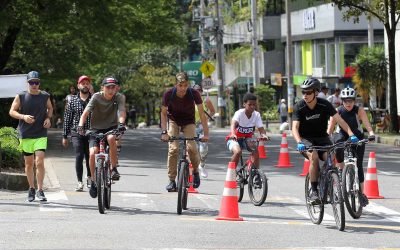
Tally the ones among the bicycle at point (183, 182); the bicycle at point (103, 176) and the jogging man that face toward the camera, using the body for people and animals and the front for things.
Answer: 3

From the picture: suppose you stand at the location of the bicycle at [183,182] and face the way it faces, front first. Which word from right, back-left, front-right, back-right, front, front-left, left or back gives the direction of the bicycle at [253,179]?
back-left

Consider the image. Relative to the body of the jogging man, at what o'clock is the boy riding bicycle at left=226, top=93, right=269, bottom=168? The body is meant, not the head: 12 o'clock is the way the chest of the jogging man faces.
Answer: The boy riding bicycle is roughly at 9 o'clock from the jogging man.

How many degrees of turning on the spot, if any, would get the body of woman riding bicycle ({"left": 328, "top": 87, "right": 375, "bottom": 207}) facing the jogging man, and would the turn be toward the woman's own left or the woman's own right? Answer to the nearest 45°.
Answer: approximately 90° to the woman's own right

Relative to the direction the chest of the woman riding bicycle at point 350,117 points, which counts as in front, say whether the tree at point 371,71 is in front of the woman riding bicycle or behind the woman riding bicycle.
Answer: behind

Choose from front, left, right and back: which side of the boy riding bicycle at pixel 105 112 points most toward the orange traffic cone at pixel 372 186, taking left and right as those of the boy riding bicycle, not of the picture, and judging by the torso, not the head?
left
